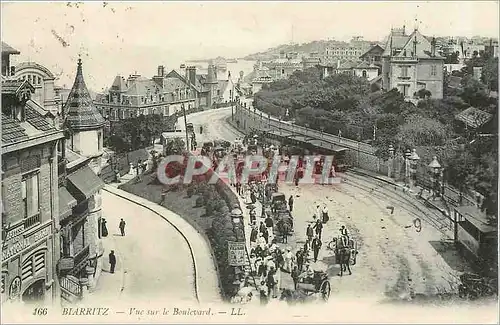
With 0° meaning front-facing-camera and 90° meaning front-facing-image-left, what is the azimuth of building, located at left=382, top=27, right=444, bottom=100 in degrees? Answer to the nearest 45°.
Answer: approximately 45°

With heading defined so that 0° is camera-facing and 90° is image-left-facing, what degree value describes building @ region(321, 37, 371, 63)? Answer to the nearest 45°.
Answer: approximately 0°
